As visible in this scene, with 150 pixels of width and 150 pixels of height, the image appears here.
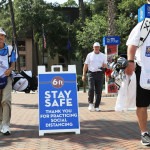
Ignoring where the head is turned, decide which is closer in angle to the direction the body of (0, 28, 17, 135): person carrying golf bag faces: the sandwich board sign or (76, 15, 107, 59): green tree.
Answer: the sandwich board sign

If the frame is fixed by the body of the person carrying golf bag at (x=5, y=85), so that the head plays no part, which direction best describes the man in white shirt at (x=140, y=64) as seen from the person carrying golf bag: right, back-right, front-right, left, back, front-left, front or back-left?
front-left

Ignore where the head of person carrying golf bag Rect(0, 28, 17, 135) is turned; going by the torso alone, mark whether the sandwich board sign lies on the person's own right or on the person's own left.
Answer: on the person's own left
